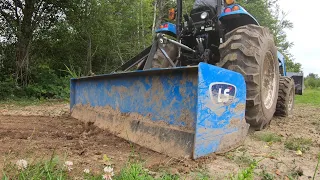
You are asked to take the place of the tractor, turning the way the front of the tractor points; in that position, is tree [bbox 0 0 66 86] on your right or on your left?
on your left

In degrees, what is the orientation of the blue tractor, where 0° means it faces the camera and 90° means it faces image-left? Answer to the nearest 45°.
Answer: approximately 225°

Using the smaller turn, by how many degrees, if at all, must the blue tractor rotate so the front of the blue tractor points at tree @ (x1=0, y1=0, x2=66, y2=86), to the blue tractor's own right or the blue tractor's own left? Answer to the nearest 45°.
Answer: approximately 90° to the blue tractor's own left

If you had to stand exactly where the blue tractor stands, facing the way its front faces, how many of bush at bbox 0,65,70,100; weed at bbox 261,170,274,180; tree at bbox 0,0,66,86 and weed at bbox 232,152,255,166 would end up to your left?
2

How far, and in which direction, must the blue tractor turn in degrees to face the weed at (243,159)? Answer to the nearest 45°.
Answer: approximately 135° to its right

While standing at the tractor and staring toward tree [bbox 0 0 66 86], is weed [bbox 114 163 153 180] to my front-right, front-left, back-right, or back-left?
back-left

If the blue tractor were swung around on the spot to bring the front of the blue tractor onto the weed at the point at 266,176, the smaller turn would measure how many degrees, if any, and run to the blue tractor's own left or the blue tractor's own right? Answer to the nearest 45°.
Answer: approximately 135° to the blue tractor's own right

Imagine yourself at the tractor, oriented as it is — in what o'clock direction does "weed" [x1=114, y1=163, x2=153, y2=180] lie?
The weed is roughly at 5 o'clock from the tractor.

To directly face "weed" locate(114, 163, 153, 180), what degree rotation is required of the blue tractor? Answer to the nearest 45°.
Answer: approximately 135° to its right

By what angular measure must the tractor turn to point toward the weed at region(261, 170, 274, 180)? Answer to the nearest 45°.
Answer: approximately 135° to its right
